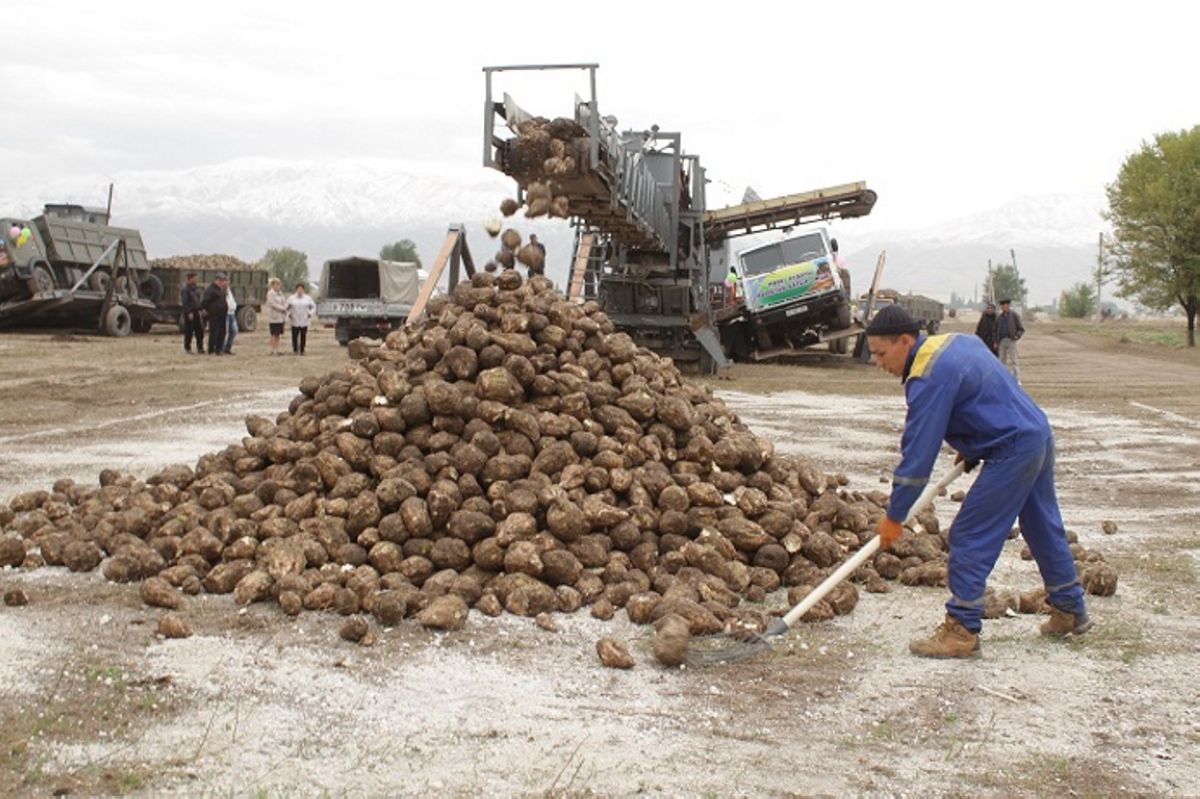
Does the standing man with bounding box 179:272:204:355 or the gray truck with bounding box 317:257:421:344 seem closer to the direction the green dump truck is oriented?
the standing man

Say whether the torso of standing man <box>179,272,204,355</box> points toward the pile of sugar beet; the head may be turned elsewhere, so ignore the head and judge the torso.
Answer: yes

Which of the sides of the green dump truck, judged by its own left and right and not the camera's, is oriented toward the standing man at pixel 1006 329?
left

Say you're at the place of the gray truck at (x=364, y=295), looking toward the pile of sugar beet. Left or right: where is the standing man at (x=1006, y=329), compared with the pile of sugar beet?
left

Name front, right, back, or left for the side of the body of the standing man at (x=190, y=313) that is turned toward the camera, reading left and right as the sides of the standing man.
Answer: front

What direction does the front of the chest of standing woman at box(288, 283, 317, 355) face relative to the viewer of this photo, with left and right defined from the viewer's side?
facing the viewer

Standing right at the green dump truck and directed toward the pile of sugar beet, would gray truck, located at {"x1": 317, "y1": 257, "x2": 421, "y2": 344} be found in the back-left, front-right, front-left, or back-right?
front-left

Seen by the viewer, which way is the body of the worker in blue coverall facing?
to the viewer's left

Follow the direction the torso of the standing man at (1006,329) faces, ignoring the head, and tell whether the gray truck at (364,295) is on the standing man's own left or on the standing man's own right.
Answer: on the standing man's own right

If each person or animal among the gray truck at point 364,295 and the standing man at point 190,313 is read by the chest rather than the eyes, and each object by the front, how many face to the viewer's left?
0

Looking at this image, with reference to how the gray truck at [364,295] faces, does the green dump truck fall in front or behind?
behind

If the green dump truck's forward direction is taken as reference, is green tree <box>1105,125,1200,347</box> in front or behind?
behind

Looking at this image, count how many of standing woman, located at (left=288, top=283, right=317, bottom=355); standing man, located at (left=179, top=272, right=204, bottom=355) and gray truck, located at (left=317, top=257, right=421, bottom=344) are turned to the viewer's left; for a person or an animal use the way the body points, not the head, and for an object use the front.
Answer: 0

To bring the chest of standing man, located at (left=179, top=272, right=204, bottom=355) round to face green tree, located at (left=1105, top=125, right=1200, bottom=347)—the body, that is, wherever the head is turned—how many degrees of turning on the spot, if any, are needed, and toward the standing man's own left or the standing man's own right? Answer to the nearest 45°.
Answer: approximately 90° to the standing man's own left

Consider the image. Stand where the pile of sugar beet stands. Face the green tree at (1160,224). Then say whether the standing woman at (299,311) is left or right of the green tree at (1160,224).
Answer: left

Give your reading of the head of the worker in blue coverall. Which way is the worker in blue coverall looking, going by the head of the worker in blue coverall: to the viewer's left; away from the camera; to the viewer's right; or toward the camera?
to the viewer's left
